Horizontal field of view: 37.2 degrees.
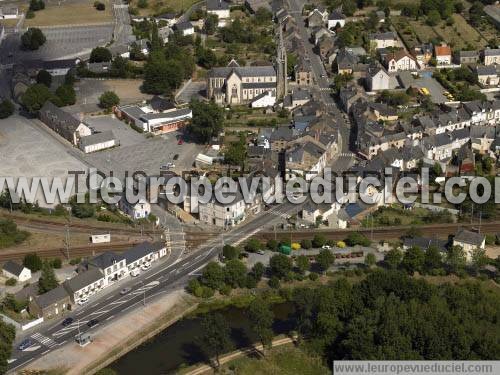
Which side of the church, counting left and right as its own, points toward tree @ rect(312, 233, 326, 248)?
right

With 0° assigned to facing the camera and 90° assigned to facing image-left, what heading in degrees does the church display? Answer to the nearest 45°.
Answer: approximately 270°

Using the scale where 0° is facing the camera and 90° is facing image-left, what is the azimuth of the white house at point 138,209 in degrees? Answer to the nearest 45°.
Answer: approximately 315°

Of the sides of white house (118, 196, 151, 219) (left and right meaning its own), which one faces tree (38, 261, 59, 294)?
right

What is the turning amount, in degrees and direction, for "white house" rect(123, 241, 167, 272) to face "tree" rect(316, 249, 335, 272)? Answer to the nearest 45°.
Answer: approximately 45° to its left

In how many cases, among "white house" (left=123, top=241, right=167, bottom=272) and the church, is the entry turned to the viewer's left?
0

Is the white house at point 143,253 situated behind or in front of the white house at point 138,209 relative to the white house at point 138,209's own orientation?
in front

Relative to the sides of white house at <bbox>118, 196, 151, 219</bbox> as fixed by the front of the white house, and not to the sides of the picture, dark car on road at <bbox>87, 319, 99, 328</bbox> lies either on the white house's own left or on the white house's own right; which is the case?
on the white house's own right

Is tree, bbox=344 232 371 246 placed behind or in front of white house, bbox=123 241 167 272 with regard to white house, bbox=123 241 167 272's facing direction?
in front

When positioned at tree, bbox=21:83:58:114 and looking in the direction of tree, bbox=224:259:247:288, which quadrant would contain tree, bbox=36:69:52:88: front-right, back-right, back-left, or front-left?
back-left

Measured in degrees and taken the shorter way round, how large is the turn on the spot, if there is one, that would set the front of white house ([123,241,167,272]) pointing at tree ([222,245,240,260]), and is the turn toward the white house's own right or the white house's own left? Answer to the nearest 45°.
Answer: approximately 45° to the white house's own left
